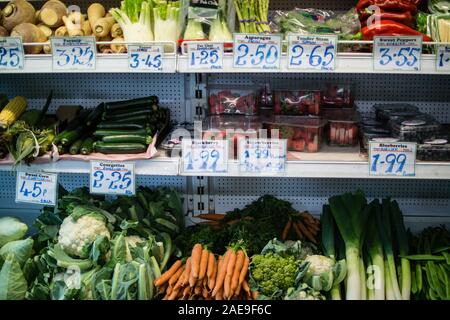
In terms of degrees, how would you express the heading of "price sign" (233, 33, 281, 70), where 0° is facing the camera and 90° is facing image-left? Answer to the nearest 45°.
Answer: approximately 0°

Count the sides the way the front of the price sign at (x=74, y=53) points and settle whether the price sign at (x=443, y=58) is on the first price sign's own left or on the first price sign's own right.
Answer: on the first price sign's own left

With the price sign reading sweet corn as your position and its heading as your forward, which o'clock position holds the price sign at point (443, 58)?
The price sign is roughly at 10 o'clock from the price sign reading sweet corn.

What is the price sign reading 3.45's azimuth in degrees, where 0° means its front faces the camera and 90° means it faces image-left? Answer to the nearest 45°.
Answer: approximately 0°

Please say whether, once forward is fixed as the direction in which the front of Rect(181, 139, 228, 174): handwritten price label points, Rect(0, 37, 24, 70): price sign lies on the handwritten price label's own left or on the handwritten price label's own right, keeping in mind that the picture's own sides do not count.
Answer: on the handwritten price label's own right

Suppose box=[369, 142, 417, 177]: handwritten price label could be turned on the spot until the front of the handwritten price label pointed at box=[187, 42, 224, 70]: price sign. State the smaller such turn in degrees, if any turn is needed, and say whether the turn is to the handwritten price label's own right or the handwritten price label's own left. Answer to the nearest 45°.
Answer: approximately 90° to the handwritten price label's own right
